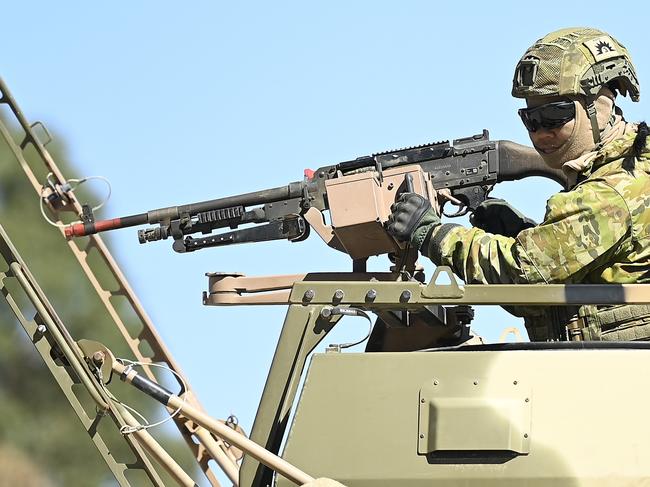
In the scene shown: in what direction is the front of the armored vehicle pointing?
to the viewer's left

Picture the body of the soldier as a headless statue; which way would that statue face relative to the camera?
to the viewer's left
